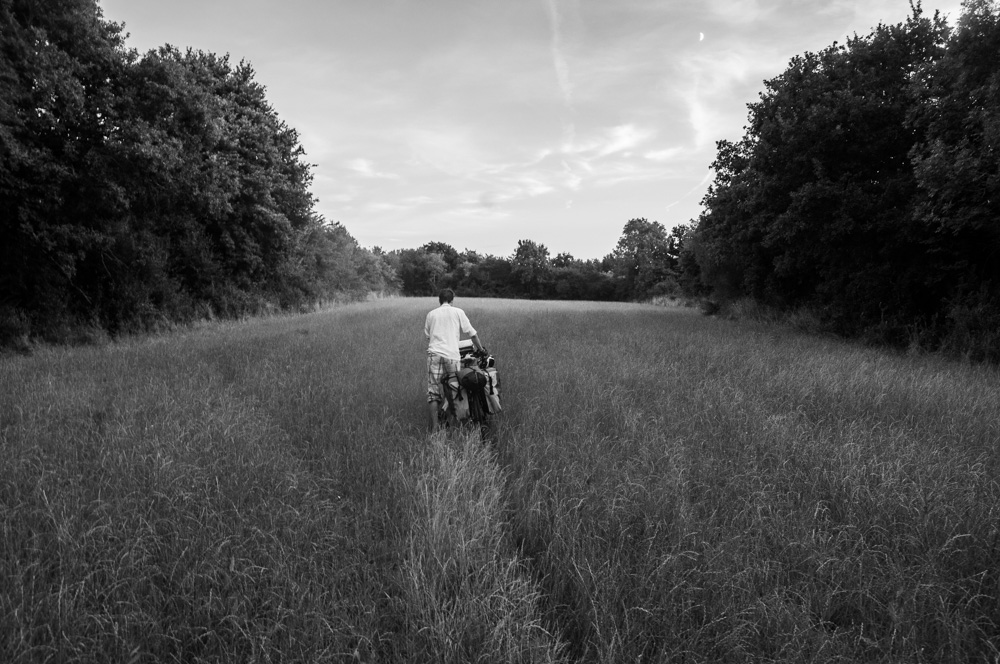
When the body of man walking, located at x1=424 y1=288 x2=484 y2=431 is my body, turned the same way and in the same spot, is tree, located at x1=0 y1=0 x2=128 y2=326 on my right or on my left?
on my left

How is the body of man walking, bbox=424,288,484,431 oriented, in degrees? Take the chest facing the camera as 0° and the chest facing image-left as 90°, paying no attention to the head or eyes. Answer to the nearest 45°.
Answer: approximately 180°
